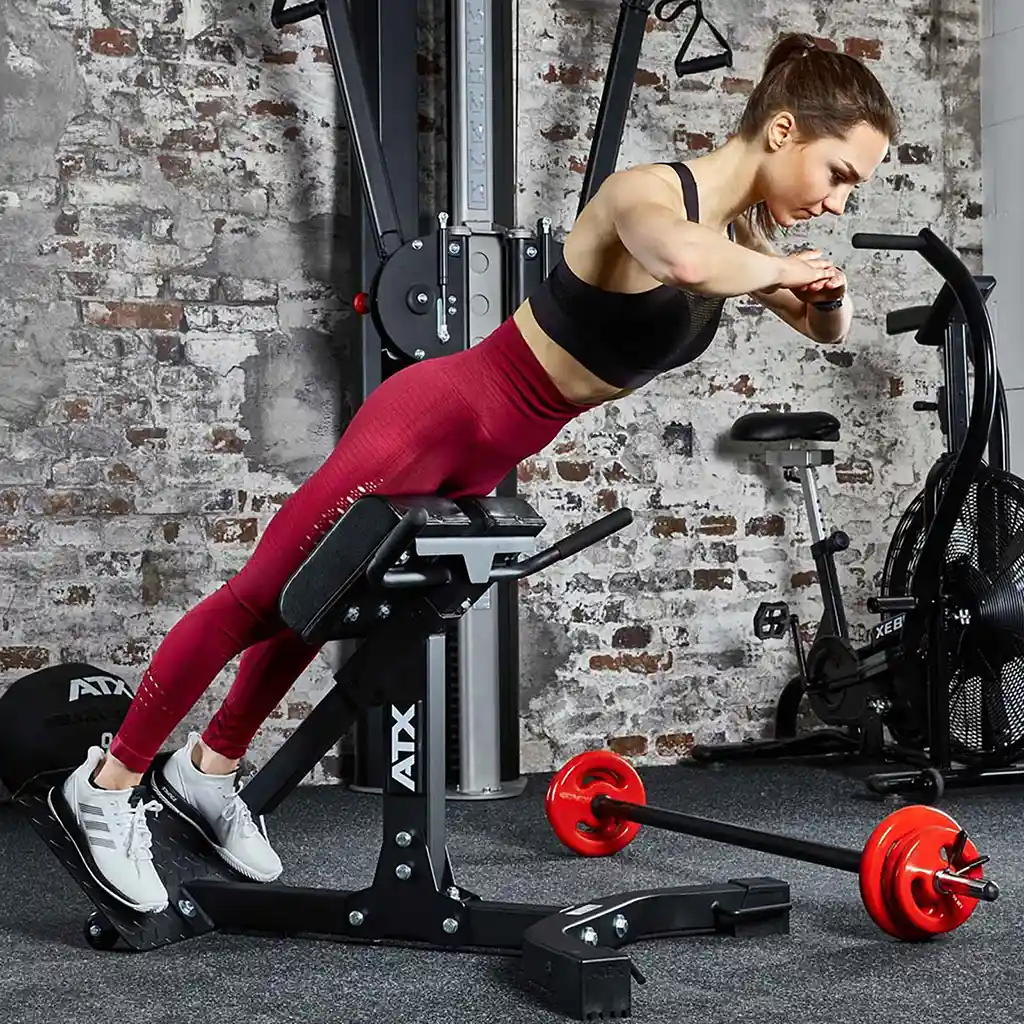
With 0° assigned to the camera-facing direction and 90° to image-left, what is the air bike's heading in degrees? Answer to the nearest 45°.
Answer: approximately 315°

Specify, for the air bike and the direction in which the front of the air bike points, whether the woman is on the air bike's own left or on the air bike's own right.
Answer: on the air bike's own right
